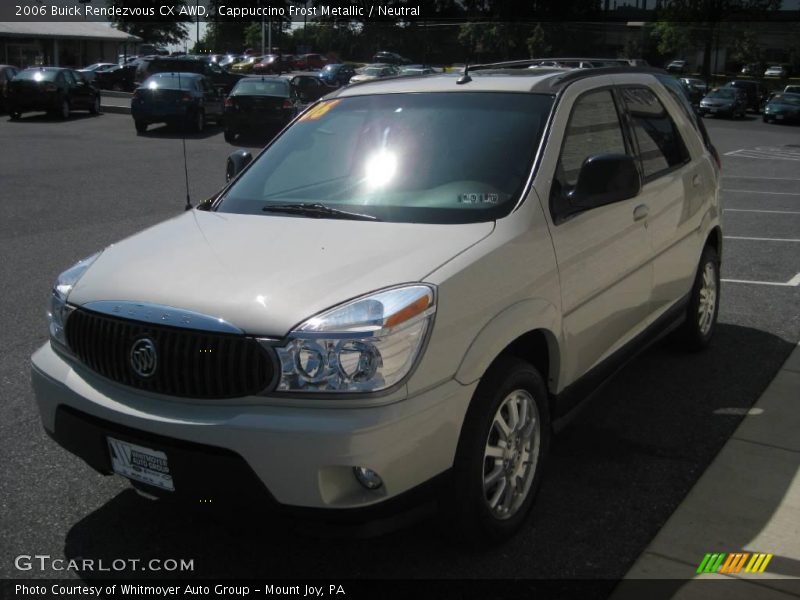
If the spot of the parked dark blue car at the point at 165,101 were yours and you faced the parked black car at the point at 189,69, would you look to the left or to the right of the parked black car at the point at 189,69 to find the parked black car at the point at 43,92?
left

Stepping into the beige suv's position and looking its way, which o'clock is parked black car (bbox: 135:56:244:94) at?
The parked black car is roughly at 4 o'clock from the beige suv.

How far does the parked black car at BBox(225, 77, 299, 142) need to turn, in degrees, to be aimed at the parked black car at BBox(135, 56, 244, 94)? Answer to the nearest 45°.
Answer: approximately 45° to its left

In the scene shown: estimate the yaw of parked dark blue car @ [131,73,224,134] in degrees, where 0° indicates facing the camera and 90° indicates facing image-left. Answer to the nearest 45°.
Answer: approximately 225°

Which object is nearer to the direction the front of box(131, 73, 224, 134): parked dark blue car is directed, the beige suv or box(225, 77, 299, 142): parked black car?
the parked black car

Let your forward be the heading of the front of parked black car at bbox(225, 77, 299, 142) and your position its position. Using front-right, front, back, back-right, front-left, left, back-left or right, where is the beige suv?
back-right

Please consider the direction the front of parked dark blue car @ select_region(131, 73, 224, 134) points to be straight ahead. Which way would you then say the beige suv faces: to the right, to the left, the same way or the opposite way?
the opposite way

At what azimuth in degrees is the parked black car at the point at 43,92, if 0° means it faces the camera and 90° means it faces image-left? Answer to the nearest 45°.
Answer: approximately 225°

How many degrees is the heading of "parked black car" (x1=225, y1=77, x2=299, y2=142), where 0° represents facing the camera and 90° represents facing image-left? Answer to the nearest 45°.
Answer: approximately 225°

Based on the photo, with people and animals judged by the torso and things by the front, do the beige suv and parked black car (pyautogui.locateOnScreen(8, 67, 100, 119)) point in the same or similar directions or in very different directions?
very different directions
